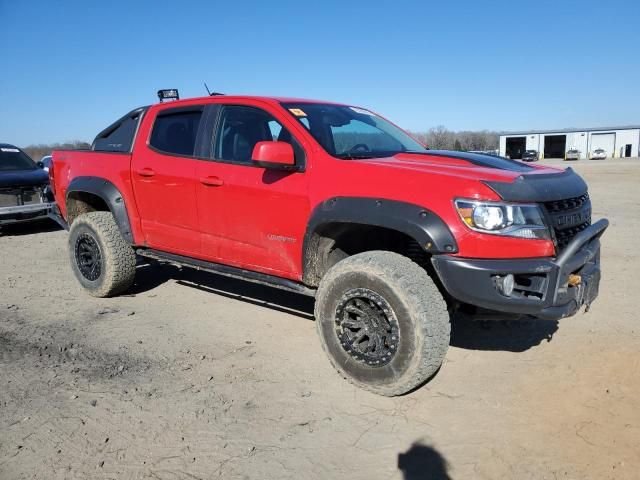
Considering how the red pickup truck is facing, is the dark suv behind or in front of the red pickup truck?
behind

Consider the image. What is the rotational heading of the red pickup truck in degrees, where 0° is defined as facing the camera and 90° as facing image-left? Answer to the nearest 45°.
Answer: approximately 315°
